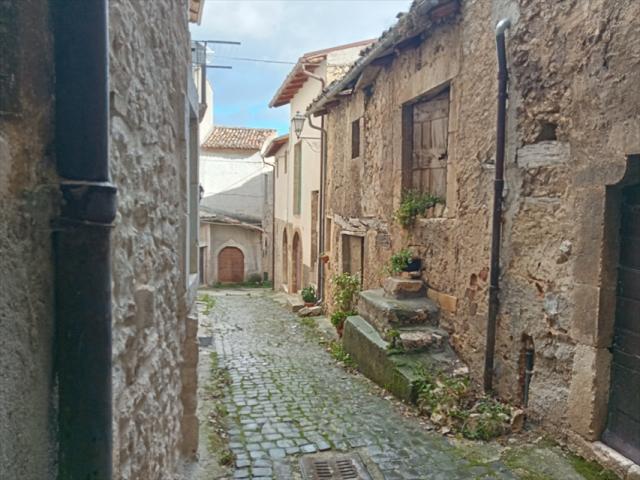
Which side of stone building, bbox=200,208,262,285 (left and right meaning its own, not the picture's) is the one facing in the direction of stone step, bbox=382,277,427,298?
front

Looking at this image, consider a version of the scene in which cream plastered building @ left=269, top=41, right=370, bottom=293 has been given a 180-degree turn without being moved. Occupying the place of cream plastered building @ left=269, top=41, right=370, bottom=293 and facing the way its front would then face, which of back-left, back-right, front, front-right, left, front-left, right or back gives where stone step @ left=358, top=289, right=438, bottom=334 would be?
back-right

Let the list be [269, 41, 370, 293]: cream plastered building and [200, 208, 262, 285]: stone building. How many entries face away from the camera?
0

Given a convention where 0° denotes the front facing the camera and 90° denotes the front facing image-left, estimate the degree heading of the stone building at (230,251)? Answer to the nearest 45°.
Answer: approximately 0°

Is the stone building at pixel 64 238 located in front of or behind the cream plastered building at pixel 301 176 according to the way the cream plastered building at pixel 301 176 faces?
in front

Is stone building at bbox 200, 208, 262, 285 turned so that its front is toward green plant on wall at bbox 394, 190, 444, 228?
yes

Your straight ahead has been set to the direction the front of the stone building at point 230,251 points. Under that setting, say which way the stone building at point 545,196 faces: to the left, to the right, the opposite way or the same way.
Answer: to the right

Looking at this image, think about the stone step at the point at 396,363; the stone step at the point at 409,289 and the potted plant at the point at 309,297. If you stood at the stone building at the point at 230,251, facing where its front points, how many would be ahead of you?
3

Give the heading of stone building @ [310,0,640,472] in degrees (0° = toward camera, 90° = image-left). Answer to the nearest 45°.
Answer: approximately 45°

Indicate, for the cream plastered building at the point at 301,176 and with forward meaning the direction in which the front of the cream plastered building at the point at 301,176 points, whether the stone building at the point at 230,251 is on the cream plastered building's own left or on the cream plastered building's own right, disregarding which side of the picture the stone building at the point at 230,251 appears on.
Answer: on the cream plastered building's own right

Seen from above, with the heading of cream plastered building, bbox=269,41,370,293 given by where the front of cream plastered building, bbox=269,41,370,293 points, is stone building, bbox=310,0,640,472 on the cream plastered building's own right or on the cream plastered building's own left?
on the cream plastered building's own left
